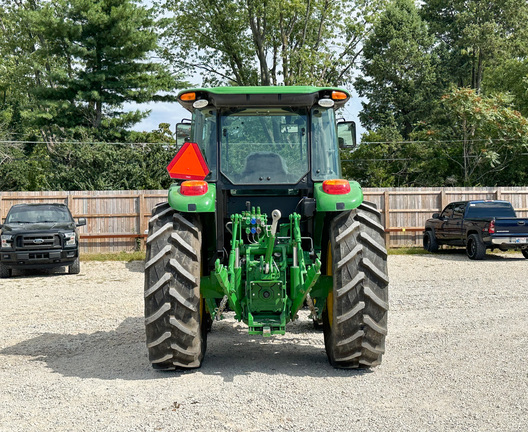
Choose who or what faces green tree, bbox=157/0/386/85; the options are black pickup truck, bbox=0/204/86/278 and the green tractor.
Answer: the green tractor

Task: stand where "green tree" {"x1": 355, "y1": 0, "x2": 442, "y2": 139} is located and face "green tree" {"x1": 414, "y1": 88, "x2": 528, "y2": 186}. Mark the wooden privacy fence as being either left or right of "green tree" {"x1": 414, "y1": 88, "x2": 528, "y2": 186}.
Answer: right

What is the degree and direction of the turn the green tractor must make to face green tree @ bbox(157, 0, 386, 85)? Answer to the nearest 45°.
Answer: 0° — it already faces it

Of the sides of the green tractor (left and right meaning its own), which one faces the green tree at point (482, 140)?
front

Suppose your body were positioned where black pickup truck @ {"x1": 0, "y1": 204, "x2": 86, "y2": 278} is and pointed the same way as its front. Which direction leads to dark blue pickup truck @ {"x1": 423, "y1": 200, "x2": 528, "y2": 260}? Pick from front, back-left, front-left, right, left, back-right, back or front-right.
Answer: left

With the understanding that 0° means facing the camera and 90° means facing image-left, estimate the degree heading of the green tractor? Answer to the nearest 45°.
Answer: approximately 180°

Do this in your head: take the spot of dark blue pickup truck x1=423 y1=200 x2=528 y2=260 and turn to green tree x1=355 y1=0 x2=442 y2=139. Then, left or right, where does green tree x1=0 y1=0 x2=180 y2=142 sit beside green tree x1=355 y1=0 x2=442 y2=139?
left

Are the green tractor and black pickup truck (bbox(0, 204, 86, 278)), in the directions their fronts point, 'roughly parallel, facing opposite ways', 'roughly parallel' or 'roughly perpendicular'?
roughly parallel, facing opposite ways

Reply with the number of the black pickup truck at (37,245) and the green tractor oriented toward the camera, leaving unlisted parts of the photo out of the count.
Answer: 1

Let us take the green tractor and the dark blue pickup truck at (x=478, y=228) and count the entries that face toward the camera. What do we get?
0

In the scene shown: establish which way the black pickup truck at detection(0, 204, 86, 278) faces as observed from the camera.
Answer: facing the viewer

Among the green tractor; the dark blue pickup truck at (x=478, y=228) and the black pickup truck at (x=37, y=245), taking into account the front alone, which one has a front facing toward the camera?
the black pickup truck at (x=37, y=245)

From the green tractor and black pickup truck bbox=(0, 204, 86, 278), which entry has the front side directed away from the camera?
the green tractor

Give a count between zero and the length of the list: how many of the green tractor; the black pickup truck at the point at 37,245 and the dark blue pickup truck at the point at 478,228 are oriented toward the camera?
1

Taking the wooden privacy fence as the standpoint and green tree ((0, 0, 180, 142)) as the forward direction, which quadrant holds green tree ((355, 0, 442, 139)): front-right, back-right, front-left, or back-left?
front-right

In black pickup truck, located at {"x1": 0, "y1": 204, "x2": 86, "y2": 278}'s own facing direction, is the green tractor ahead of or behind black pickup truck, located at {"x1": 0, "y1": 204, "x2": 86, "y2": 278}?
ahead
